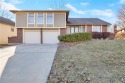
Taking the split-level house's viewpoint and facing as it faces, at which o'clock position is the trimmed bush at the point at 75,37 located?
The trimmed bush is roughly at 11 o'clock from the split-level house.

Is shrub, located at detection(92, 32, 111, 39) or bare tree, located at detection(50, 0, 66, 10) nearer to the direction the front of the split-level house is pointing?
the shrub

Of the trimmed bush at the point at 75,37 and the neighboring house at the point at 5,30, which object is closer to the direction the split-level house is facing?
the trimmed bush

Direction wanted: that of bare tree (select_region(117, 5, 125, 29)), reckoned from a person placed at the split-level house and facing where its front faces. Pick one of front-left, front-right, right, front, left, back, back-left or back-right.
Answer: back-left

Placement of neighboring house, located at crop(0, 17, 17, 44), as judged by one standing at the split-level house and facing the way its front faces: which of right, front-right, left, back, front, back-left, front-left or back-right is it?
back-right

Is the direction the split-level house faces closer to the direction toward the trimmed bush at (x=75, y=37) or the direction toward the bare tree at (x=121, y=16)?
the trimmed bush

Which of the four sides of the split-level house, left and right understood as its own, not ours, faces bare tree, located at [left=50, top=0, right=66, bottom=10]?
back

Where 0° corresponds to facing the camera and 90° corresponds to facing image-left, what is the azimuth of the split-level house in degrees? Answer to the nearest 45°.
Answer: approximately 0°

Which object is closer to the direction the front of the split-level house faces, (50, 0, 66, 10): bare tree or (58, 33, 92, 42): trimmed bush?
the trimmed bush

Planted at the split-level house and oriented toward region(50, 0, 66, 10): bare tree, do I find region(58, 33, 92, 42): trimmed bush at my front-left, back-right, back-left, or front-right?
back-right

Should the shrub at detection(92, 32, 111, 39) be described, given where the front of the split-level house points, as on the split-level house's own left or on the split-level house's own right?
on the split-level house's own left

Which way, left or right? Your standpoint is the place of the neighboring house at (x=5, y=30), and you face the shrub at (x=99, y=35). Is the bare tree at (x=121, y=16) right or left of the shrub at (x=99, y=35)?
left
